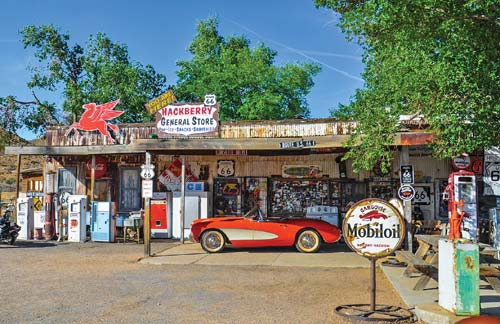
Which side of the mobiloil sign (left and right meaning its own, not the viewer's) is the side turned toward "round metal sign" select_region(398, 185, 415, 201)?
back

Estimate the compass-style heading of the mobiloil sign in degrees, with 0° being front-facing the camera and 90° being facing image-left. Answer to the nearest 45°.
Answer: approximately 0°

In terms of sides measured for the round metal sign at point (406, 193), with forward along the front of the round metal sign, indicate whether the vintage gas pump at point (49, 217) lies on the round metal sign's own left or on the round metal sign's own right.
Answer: on the round metal sign's own right

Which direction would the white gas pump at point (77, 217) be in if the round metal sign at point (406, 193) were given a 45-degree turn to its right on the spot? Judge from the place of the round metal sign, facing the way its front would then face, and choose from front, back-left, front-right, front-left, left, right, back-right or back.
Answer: front-right

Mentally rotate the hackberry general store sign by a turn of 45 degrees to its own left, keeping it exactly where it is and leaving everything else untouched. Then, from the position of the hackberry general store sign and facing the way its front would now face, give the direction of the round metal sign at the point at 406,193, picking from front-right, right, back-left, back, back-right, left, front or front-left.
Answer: front

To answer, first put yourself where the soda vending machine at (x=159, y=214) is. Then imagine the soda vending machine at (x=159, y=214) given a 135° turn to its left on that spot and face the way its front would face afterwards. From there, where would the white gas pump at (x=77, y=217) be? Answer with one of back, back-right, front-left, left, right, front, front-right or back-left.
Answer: back-left

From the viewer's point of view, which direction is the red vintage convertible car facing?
to the viewer's left

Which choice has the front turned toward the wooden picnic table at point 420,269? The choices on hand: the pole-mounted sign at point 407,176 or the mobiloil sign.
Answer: the pole-mounted sign

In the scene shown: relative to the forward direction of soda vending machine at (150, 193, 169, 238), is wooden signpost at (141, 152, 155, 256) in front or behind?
in front

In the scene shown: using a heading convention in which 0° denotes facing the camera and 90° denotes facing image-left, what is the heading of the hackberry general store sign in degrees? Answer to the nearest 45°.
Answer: approximately 0°
